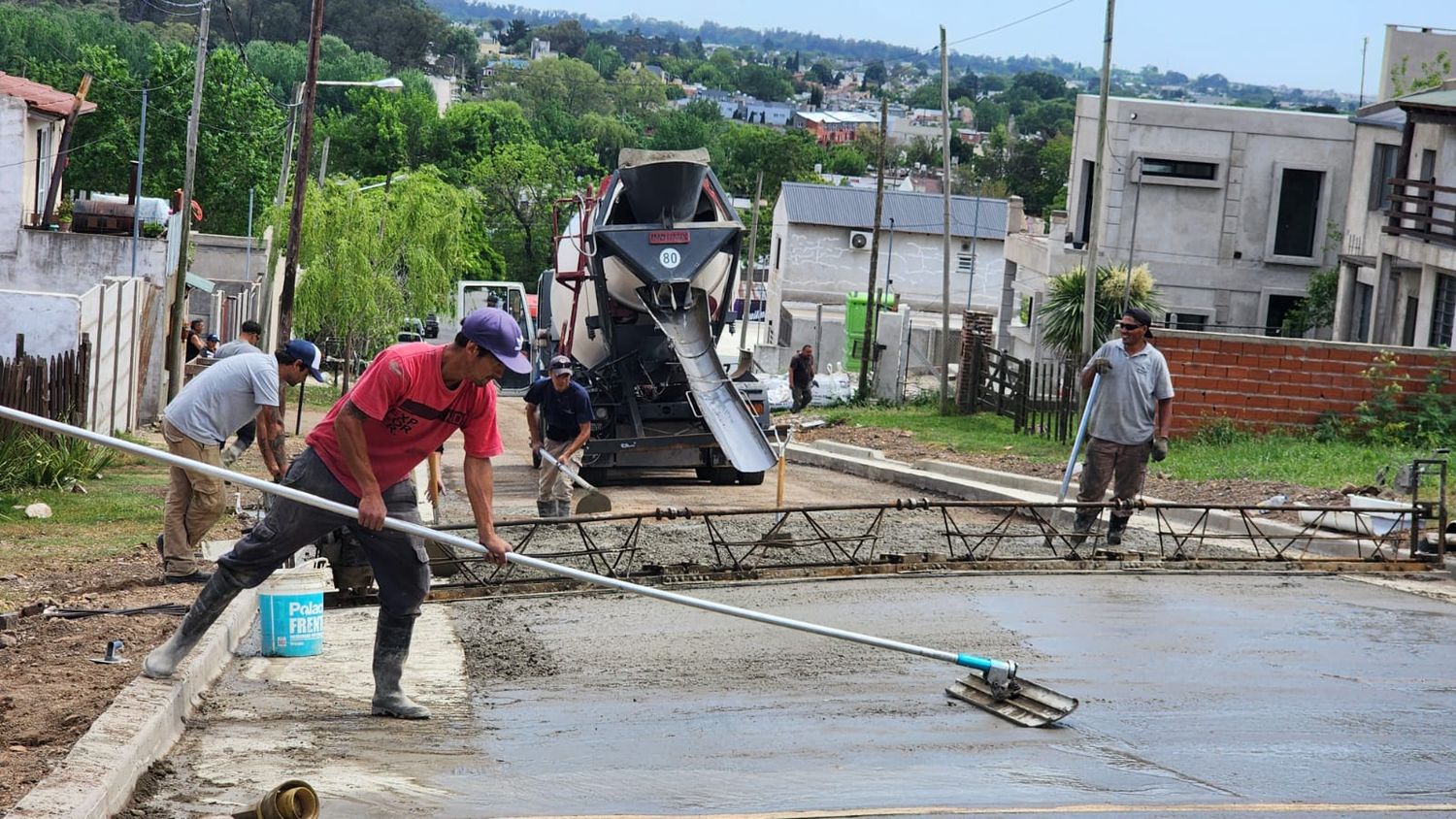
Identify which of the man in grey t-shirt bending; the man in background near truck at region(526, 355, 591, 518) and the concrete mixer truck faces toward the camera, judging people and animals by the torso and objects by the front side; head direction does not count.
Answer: the man in background near truck

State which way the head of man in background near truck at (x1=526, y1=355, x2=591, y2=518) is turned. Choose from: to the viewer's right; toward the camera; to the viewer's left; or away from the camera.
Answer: toward the camera

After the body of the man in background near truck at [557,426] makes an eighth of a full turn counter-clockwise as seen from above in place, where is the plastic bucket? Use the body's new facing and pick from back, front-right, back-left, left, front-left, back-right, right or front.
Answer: front-right

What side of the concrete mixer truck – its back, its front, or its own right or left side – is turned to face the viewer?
back

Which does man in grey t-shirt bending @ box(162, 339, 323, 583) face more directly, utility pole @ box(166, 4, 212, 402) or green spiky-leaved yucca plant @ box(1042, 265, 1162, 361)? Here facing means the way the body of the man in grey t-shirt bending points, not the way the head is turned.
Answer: the green spiky-leaved yucca plant

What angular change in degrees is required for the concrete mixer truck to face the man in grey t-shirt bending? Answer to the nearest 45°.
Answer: approximately 180°

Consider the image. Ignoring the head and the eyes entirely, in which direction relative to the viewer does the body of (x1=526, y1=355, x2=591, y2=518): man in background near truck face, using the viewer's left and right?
facing the viewer

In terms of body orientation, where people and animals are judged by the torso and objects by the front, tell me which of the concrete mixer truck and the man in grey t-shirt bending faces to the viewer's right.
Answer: the man in grey t-shirt bending

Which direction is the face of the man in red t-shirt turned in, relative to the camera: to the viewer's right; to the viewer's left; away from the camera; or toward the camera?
to the viewer's right

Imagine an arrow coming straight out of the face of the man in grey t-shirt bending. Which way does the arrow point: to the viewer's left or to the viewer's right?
to the viewer's right

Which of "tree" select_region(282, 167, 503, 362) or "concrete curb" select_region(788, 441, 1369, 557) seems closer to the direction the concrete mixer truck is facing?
the tree

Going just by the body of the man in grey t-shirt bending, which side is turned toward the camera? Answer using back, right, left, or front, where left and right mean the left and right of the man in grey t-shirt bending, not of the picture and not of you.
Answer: right

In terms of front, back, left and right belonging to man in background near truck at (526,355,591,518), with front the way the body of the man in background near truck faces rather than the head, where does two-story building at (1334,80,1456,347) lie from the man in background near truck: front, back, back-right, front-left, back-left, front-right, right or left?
back-left

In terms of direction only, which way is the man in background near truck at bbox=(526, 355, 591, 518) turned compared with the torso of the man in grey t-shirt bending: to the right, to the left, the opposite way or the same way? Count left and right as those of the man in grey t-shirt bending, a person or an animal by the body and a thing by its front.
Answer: to the right

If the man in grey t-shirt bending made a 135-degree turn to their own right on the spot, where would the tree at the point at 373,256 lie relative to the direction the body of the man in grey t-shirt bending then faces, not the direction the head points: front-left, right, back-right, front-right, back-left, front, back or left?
back-right

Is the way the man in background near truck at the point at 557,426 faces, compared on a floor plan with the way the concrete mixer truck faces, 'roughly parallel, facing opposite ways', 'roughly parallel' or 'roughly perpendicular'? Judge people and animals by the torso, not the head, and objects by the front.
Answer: roughly parallel, facing opposite ways

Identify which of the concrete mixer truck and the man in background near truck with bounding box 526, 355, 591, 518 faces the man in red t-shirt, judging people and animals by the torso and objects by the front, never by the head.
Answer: the man in background near truck
